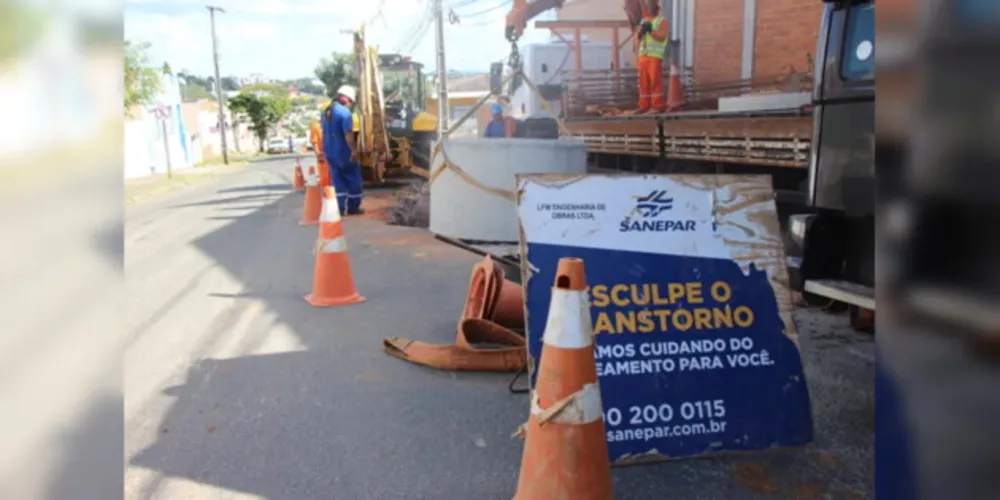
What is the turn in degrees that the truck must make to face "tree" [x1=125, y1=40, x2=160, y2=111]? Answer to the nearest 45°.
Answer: approximately 180°

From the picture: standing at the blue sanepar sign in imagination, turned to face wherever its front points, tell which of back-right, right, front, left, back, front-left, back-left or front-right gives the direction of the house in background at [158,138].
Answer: back-right

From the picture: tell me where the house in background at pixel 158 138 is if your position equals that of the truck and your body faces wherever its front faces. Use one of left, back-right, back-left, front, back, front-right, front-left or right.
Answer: back

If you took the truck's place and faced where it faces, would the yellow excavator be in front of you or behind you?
behind

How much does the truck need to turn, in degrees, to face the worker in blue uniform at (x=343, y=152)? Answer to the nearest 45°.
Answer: approximately 180°

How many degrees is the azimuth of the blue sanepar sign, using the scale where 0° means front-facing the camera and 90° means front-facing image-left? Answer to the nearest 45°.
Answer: approximately 0°

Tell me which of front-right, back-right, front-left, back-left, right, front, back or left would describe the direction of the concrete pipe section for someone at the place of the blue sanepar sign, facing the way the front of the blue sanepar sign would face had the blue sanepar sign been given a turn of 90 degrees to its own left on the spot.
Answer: back-left

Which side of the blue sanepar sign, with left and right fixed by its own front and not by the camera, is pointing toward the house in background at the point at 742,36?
back

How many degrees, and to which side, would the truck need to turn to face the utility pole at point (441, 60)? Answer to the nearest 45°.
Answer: approximately 180°

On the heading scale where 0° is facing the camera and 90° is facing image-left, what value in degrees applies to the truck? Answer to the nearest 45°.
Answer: approximately 315°
